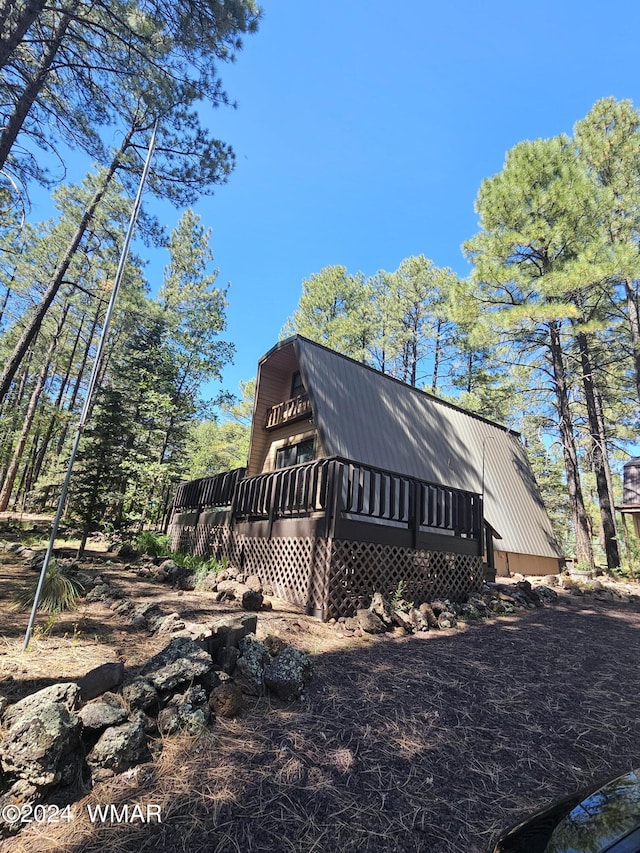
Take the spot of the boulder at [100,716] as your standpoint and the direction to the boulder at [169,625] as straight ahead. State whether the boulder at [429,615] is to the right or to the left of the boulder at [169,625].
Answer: right

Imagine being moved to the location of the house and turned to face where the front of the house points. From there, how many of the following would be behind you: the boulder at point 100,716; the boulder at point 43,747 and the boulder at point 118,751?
0

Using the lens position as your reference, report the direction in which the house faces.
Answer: facing the viewer and to the left of the viewer

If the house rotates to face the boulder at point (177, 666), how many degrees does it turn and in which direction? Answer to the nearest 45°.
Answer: approximately 45° to its left

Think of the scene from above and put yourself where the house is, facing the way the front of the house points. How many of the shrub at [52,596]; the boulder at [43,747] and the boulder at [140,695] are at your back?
0

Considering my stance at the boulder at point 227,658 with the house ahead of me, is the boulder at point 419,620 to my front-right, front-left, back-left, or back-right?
front-right

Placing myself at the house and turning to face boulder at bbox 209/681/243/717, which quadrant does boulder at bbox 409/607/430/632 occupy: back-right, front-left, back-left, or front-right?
front-left

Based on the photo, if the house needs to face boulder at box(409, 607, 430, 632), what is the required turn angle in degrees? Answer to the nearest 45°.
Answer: approximately 45° to its left

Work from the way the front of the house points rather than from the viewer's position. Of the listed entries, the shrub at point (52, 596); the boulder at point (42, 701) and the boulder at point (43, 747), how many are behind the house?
0

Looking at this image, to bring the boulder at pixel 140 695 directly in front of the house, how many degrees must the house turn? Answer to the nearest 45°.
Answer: approximately 45° to its left

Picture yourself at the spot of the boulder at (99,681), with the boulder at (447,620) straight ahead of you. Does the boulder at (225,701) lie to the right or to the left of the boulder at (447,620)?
right

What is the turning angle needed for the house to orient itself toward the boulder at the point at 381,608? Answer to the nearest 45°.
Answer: approximately 45° to its left

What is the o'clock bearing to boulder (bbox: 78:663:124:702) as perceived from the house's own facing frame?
The boulder is roughly at 11 o'clock from the house.

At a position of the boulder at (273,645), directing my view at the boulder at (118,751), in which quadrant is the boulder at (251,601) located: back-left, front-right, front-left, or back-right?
back-right

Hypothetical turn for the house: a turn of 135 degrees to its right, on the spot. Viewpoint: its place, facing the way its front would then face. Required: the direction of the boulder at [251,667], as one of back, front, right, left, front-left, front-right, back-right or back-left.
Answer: back

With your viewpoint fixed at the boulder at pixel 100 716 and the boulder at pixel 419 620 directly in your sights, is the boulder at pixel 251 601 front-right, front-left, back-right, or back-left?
front-left

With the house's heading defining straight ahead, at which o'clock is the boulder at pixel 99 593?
The boulder is roughly at 12 o'clock from the house.
